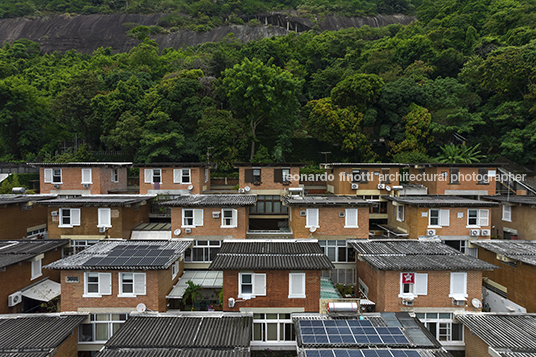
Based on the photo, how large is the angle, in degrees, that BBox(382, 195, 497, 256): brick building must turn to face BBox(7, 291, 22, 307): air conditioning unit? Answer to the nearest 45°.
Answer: approximately 45° to its right

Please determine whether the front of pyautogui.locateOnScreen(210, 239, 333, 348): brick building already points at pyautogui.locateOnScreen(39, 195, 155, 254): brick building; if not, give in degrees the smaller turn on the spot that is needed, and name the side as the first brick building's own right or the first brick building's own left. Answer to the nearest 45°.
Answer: approximately 135° to the first brick building's own right

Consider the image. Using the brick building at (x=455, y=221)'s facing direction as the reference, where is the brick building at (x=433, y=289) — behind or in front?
in front

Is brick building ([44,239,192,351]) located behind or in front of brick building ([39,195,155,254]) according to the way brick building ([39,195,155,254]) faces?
in front

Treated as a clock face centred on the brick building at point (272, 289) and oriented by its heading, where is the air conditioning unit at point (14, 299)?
The air conditioning unit is roughly at 3 o'clock from the brick building.

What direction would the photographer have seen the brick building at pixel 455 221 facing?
facing the viewer

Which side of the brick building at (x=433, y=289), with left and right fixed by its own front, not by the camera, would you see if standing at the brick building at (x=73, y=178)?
right

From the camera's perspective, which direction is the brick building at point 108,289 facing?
toward the camera

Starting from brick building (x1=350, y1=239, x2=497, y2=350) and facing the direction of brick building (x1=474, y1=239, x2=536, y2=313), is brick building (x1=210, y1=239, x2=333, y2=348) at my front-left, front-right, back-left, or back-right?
back-left

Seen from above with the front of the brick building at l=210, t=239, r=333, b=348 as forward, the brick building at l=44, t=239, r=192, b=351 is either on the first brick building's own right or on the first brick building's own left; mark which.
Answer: on the first brick building's own right

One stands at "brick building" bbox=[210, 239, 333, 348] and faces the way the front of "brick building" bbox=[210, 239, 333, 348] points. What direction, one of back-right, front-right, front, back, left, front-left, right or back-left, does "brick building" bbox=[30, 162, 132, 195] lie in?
back-right

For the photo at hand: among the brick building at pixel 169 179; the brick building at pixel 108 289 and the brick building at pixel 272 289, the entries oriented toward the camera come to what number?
3

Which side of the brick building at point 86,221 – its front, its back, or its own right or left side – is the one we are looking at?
front
